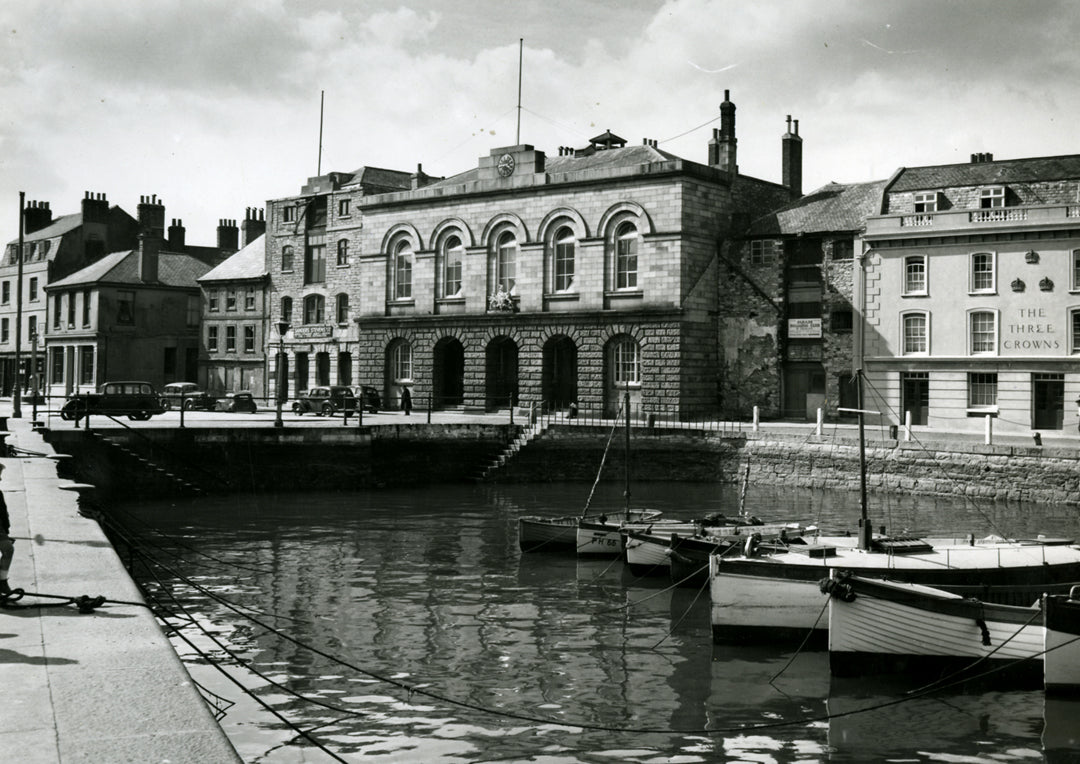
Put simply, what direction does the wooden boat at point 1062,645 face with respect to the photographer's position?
facing to the left of the viewer

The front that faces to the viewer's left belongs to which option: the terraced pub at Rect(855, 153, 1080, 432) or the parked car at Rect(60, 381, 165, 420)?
the parked car

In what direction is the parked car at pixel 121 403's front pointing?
to the viewer's left

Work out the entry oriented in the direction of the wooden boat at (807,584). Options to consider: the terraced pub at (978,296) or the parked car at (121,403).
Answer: the terraced pub

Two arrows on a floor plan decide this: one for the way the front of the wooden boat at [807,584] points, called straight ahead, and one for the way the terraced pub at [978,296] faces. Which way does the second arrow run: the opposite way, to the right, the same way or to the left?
to the left

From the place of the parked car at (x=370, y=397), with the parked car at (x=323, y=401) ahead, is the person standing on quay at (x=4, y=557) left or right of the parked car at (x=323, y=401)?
left

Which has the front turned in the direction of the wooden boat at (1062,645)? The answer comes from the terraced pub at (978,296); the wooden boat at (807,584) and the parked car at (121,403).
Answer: the terraced pub

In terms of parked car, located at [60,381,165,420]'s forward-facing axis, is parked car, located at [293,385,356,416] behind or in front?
behind

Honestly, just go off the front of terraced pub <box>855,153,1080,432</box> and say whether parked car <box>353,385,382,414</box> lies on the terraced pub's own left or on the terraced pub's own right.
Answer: on the terraced pub's own right

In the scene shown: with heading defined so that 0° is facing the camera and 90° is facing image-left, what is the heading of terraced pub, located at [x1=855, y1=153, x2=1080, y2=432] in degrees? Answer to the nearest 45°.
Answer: approximately 0°
